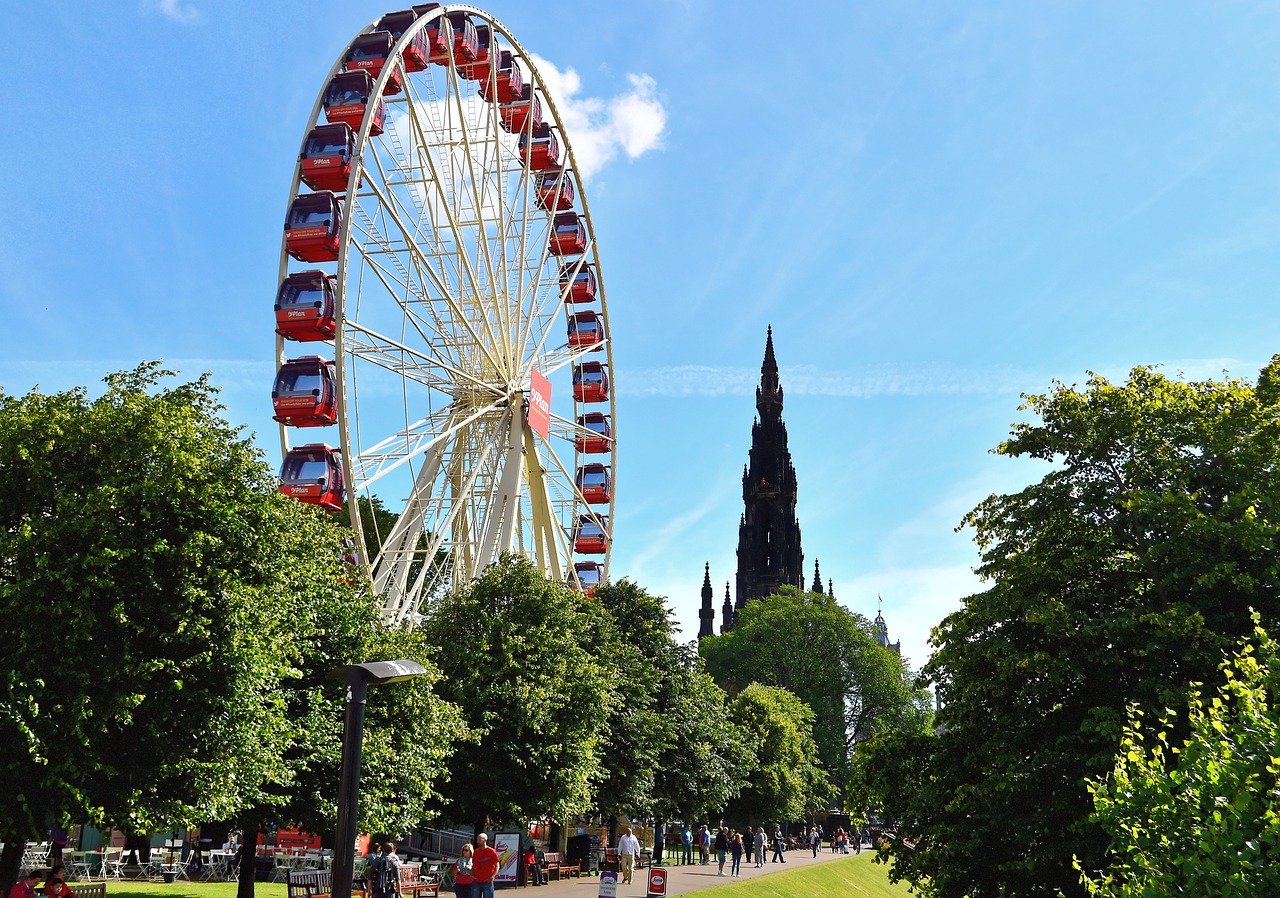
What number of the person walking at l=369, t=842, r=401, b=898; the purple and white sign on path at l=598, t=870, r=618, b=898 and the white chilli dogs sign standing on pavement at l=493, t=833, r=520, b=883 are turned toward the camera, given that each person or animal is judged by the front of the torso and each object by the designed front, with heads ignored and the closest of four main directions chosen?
2

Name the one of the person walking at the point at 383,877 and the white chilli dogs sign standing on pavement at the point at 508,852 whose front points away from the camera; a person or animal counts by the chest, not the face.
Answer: the person walking

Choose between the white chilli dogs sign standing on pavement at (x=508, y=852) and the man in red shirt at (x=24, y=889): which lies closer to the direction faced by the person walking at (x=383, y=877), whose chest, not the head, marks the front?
the white chilli dogs sign standing on pavement

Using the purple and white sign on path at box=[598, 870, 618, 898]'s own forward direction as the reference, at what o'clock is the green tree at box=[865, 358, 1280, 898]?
The green tree is roughly at 10 o'clock from the purple and white sign on path.

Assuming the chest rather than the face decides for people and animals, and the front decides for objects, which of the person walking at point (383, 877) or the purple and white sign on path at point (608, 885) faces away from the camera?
the person walking

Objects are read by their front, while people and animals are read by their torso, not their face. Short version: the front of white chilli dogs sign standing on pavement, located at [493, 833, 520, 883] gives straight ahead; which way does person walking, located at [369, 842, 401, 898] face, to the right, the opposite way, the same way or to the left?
the opposite way

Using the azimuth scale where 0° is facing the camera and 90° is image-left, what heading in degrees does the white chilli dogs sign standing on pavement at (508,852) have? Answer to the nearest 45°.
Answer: approximately 0°

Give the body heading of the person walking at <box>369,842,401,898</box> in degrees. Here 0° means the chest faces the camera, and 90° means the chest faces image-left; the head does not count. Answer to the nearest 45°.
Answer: approximately 180°
